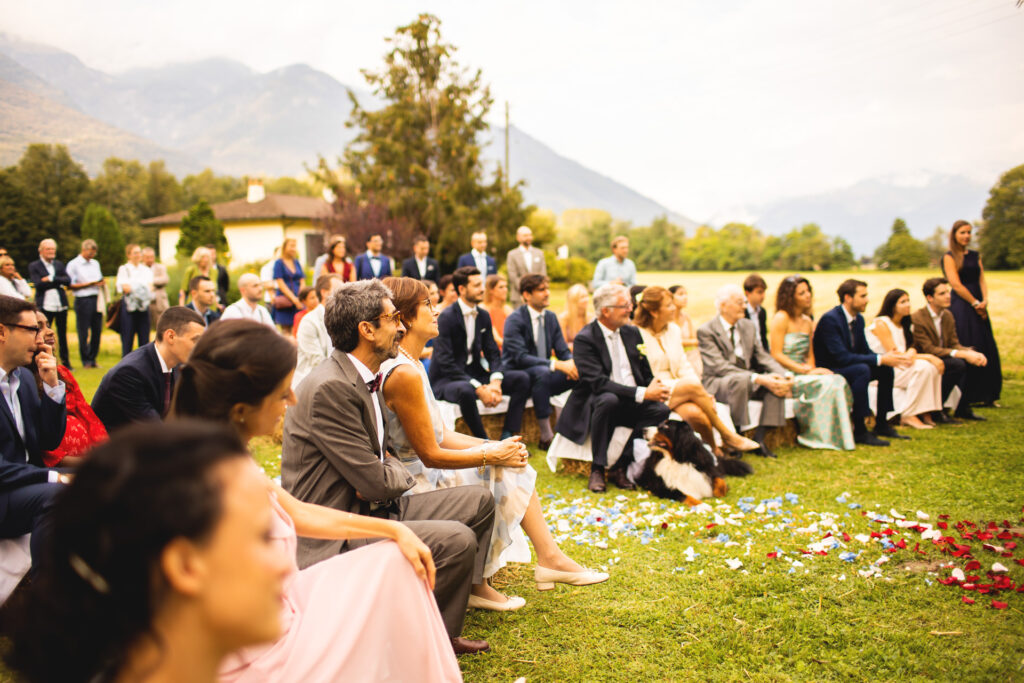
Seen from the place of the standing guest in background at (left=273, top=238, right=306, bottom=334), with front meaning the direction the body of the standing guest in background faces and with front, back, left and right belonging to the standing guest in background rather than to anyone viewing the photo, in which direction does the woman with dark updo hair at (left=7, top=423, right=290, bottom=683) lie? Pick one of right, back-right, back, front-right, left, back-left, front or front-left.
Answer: front-right

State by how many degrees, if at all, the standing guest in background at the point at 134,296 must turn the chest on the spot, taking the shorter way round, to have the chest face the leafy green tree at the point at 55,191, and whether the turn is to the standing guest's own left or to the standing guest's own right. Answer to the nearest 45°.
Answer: approximately 135° to the standing guest's own left

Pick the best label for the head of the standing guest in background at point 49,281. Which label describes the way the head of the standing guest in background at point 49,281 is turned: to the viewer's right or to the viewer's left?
to the viewer's right

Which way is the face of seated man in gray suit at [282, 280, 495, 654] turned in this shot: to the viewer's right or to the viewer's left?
to the viewer's right

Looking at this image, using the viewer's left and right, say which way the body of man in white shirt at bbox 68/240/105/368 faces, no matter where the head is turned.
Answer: facing the viewer and to the right of the viewer

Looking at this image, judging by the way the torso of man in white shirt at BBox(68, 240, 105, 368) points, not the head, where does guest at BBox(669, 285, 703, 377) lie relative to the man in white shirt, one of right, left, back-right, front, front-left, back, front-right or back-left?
front

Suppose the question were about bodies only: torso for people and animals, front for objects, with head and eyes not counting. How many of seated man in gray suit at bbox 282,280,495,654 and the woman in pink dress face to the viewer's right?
2

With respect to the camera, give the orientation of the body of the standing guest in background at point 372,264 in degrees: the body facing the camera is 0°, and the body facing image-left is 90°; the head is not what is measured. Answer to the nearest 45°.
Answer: approximately 315°

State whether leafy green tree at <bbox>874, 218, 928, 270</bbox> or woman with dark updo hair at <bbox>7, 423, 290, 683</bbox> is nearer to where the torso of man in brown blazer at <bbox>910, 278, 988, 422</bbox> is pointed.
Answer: the woman with dark updo hair

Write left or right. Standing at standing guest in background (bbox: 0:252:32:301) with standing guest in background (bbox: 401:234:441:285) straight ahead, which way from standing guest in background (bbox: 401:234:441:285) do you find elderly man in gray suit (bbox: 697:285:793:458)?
right

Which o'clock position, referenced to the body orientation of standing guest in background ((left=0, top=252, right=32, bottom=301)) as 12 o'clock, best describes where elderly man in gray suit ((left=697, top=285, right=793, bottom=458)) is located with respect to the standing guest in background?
The elderly man in gray suit is roughly at 12 o'clock from the standing guest in background.

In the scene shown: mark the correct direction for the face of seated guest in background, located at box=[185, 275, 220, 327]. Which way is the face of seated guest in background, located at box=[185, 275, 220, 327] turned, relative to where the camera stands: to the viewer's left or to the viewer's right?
to the viewer's right

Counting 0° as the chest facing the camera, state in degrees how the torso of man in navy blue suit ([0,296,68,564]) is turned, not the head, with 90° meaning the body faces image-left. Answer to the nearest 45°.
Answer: approximately 315°

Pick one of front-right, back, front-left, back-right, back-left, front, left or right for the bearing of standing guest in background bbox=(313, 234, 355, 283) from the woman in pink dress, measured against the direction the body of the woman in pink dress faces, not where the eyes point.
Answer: left
